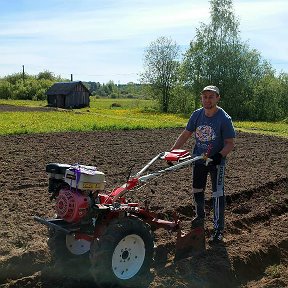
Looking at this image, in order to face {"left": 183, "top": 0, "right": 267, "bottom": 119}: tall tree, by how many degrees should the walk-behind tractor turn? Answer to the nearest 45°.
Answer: approximately 135° to its right

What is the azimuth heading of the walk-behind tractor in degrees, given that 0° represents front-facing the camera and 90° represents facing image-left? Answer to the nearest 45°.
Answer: approximately 45°

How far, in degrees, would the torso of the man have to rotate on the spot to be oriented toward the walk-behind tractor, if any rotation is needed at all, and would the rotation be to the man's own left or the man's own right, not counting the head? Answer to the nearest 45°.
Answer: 0° — they already face it

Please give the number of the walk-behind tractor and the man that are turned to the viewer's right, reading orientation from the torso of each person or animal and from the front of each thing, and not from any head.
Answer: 0

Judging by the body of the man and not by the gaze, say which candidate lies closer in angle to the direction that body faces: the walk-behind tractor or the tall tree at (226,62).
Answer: the walk-behind tractor

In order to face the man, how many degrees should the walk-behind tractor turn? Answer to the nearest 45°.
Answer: approximately 180°

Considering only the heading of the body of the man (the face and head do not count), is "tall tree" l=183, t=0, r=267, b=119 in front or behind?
behind
